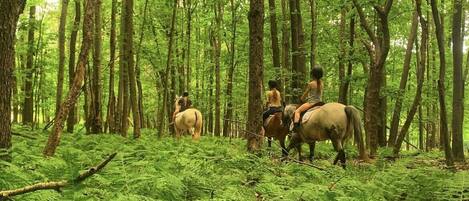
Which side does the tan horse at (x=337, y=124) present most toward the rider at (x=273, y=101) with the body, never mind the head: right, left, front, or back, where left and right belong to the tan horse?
front

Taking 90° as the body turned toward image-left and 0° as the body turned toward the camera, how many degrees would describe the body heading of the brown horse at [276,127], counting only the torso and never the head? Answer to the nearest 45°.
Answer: approximately 135°

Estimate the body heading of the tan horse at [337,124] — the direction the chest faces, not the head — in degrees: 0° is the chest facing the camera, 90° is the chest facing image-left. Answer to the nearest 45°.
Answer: approximately 135°

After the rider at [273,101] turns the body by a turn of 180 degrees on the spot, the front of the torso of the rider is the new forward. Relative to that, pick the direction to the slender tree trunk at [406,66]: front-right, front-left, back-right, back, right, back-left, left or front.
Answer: left

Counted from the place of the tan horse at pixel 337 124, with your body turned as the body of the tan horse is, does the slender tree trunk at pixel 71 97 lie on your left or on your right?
on your left

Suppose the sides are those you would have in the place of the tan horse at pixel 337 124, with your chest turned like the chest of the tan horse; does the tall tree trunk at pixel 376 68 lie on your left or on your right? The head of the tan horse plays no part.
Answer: on your right

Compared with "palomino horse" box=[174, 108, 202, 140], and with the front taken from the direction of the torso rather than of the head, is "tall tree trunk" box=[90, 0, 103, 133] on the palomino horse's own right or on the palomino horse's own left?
on the palomino horse's own left
